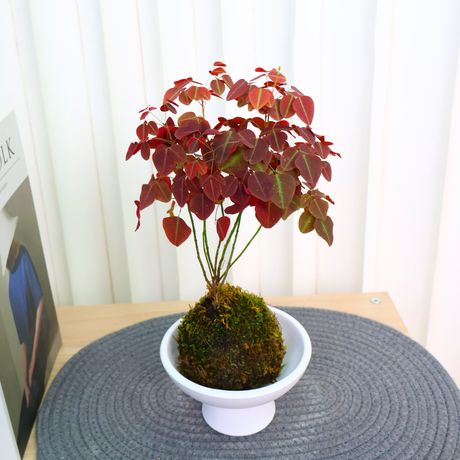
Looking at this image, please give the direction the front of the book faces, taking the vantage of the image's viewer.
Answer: facing the viewer and to the right of the viewer
